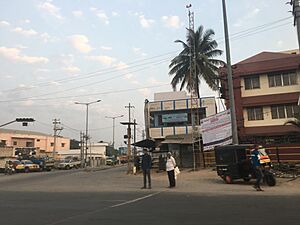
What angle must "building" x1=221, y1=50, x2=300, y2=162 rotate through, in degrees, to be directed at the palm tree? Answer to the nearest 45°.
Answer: approximately 135° to its right

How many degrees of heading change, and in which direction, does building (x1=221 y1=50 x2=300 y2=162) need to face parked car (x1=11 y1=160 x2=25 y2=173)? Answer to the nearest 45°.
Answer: approximately 90° to its right

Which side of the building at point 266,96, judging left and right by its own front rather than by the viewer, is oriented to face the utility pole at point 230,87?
front

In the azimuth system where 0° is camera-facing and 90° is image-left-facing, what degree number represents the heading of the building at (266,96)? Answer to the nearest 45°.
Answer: approximately 0°

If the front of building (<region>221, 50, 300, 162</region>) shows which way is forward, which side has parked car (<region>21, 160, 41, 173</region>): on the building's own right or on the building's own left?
on the building's own right

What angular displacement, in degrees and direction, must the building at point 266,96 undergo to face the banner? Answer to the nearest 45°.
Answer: approximately 45° to its right

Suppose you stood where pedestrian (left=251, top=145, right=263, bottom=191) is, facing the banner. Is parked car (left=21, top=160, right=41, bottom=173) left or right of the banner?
left

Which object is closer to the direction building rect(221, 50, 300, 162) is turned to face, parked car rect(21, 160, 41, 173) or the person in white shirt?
the person in white shirt

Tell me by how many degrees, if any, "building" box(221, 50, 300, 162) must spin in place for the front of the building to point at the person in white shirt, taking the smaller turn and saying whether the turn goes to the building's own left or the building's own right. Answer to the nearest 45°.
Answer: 0° — it already faces them
